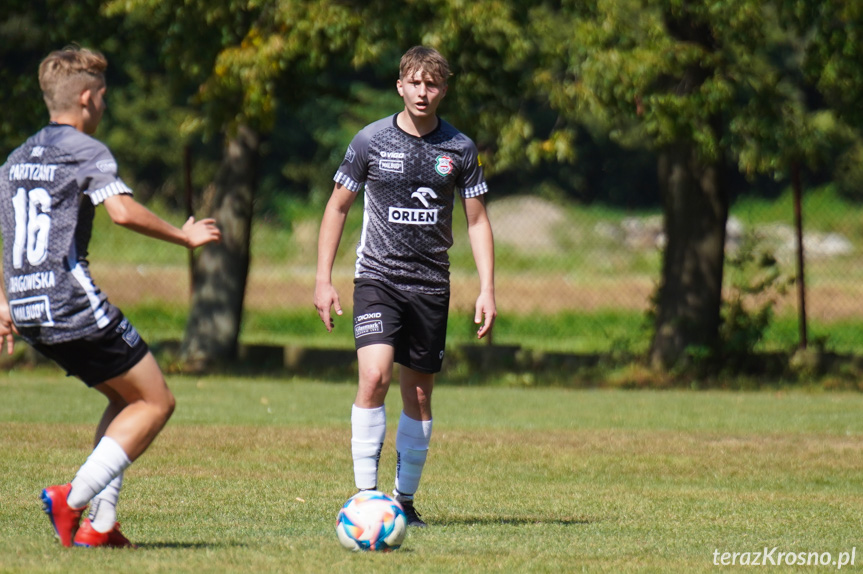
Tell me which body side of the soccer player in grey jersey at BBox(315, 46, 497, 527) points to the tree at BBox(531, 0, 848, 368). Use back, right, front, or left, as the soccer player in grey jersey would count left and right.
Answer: back

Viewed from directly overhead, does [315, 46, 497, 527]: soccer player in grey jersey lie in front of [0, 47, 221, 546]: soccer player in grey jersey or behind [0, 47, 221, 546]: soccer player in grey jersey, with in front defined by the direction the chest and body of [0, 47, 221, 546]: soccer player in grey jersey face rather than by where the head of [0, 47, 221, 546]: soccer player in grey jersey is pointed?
in front

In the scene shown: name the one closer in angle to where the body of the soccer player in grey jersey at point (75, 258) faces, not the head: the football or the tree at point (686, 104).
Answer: the tree

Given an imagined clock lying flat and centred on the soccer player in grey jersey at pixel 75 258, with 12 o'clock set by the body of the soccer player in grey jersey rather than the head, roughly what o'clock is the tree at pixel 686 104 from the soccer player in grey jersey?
The tree is roughly at 12 o'clock from the soccer player in grey jersey.

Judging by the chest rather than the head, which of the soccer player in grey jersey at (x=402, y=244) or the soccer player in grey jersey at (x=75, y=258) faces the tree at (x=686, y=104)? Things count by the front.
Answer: the soccer player in grey jersey at (x=75, y=258)

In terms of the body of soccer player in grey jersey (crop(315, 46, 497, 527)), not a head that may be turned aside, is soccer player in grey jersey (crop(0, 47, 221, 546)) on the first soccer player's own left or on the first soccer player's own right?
on the first soccer player's own right

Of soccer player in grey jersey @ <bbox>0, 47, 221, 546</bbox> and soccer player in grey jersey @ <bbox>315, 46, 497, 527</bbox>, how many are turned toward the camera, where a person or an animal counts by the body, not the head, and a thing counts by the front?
1

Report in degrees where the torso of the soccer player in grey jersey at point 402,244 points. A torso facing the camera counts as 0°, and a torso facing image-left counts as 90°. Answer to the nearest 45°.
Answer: approximately 0°

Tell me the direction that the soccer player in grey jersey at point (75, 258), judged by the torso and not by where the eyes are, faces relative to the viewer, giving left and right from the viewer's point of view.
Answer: facing away from the viewer and to the right of the viewer

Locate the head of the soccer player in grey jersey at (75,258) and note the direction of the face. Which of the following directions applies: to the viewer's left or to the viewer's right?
to the viewer's right

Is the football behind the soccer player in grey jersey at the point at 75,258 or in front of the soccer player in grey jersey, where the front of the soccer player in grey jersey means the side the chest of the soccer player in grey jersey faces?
in front

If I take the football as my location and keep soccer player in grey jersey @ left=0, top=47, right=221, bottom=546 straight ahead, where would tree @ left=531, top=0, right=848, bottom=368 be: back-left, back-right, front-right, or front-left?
back-right
